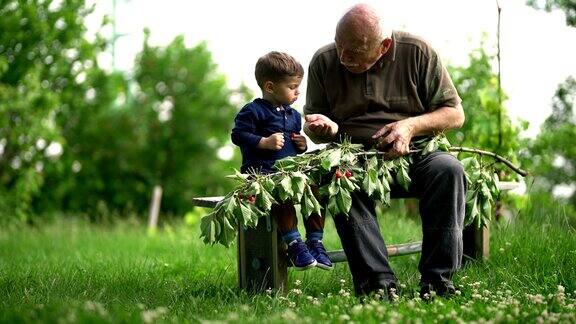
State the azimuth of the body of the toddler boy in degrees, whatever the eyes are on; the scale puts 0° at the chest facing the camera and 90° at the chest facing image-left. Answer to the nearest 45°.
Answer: approximately 315°

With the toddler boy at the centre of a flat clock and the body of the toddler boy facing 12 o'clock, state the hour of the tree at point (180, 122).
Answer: The tree is roughly at 7 o'clock from the toddler boy.

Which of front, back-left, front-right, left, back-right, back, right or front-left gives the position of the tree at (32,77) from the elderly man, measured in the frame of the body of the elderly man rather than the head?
back-right

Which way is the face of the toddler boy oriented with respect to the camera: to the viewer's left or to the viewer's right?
to the viewer's right

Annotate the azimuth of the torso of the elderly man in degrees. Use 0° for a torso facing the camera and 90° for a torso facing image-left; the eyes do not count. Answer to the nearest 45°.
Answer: approximately 0°
